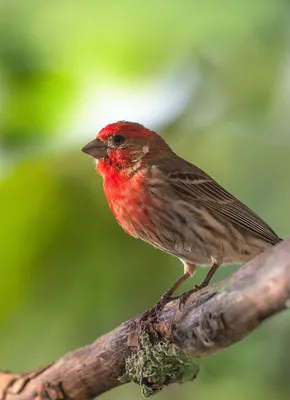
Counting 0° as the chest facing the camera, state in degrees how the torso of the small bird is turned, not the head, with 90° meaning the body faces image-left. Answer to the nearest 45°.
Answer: approximately 90°
